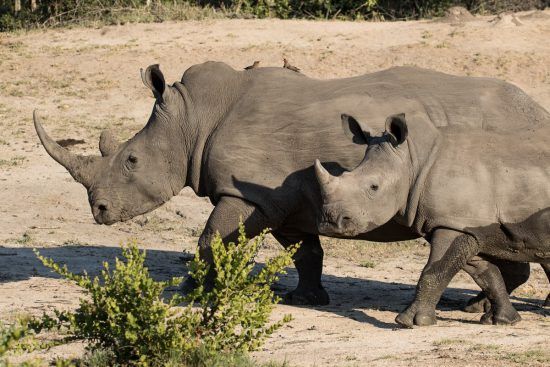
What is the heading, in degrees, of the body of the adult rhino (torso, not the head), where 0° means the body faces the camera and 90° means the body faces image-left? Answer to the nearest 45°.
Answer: approximately 90°

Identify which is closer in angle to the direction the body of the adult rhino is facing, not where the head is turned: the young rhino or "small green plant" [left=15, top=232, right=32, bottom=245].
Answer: the small green plant

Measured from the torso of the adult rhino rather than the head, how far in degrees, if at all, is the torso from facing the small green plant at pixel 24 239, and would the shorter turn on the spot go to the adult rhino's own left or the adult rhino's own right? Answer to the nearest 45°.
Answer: approximately 45° to the adult rhino's own right

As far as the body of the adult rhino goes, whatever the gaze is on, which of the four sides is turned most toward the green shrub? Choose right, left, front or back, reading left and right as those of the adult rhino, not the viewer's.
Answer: left

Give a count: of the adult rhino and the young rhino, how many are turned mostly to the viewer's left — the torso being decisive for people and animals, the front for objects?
2

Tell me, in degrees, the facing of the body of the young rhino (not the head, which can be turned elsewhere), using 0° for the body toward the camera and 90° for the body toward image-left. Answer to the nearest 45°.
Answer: approximately 90°
